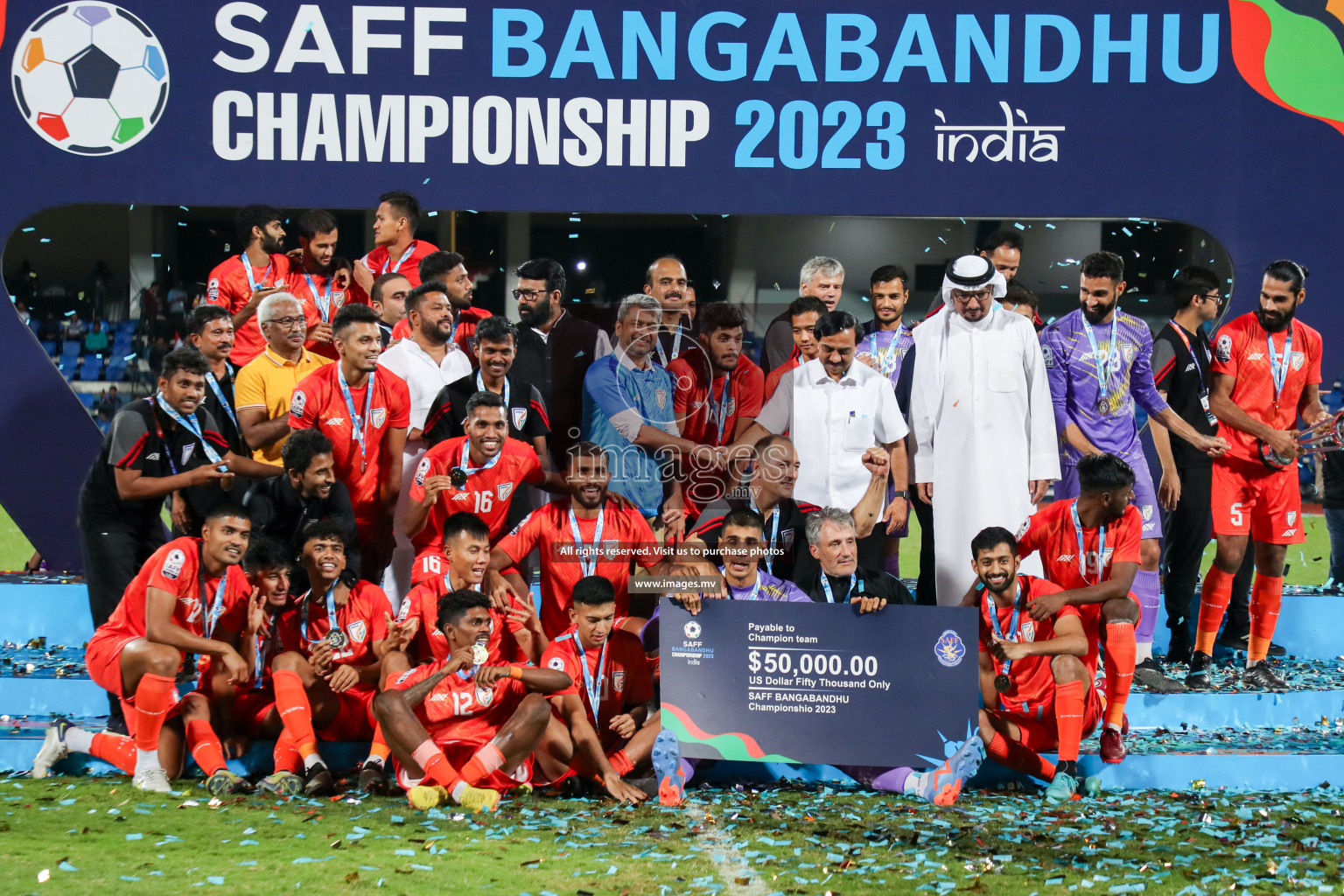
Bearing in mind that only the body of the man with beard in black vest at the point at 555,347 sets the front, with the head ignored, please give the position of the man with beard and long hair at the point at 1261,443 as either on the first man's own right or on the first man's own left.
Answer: on the first man's own left

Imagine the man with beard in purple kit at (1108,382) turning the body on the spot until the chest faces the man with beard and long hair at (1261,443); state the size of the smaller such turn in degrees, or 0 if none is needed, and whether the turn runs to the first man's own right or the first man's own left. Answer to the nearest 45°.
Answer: approximately 135° to the first man's own left

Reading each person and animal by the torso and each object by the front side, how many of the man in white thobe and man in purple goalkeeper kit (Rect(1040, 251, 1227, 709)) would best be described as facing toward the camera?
2

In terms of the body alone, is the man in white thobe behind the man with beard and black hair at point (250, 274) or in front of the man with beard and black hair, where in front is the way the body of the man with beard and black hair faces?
in front

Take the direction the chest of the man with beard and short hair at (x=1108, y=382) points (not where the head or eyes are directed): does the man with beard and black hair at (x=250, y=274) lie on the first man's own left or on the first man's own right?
on the first man's own right

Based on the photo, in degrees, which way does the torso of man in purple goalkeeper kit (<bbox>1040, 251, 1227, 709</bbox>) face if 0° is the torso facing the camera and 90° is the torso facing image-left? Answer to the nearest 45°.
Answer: approximately 0°

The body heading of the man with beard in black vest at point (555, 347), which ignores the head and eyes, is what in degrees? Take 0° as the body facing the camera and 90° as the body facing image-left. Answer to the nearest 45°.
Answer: approximately 45°

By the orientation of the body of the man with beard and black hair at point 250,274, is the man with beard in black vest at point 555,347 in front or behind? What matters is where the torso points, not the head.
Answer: in front

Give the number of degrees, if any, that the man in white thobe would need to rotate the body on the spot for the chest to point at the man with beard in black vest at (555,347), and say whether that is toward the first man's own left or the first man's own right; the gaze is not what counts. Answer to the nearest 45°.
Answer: approximately 90° to the first man's own right
